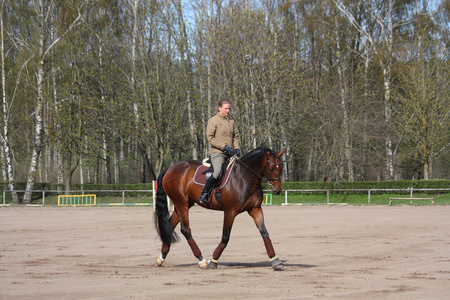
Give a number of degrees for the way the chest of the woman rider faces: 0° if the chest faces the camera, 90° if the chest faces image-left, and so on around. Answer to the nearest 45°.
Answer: approximately 315°

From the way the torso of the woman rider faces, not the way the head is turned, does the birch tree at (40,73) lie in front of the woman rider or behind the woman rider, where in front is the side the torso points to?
behind
